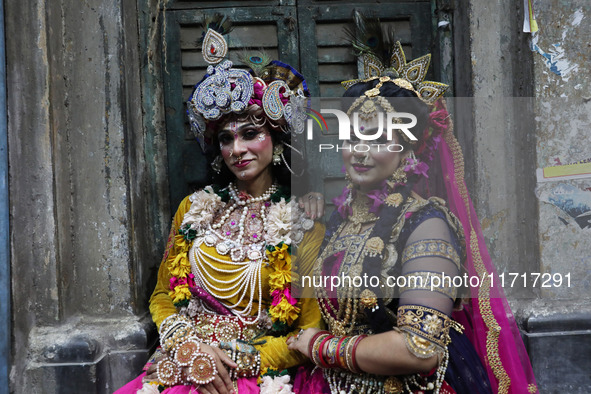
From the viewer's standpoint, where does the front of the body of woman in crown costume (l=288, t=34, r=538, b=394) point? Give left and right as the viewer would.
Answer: facing the viewer and to the left of the viewer

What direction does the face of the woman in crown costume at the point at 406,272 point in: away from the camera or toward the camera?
toward the camera

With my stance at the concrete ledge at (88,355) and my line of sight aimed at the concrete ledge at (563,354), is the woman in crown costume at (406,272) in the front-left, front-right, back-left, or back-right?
front-right

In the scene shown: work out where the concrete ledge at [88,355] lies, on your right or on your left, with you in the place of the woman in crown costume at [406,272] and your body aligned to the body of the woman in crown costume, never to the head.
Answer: on your right

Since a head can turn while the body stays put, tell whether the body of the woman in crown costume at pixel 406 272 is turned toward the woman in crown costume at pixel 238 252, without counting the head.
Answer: no

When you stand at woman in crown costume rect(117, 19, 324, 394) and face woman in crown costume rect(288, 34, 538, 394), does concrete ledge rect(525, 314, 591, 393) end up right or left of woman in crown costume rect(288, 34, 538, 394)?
left

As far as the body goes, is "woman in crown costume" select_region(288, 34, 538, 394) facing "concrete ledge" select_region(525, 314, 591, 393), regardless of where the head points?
no
